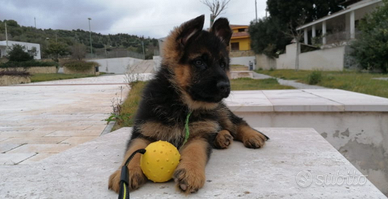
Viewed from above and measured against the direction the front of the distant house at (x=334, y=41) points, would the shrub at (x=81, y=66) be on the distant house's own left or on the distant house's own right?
on the distant house's own right

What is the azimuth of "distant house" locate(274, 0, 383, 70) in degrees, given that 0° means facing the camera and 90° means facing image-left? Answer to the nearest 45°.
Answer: approximately 45°

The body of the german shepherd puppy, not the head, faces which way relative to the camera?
toward the camera

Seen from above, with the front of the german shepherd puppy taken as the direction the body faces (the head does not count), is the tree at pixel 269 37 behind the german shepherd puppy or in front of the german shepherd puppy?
behind

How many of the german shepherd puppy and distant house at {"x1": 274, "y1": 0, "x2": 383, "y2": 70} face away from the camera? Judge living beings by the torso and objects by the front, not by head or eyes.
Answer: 0

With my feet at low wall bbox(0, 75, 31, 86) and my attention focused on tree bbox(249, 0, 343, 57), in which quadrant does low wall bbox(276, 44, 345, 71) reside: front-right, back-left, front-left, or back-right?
front-right

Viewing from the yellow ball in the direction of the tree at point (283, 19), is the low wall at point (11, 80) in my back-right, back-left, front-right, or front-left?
front-left
